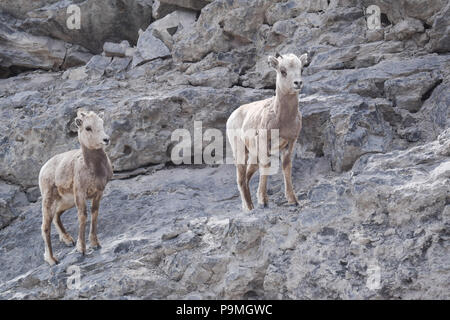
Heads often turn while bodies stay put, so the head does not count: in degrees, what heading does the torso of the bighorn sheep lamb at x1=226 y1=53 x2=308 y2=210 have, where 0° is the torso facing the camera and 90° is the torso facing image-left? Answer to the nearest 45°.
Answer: approximately 315°

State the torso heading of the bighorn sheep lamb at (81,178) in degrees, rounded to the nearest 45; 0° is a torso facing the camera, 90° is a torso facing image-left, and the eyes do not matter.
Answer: approximately 315°

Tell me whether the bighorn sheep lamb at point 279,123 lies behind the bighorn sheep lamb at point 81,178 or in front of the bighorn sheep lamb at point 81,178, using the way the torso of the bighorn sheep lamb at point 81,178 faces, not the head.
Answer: in front

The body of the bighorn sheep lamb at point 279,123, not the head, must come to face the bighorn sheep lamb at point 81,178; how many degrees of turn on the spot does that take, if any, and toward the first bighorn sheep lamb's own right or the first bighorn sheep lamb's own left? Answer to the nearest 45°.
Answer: approximately 135° to the first bighorn sheep lamb's own right
